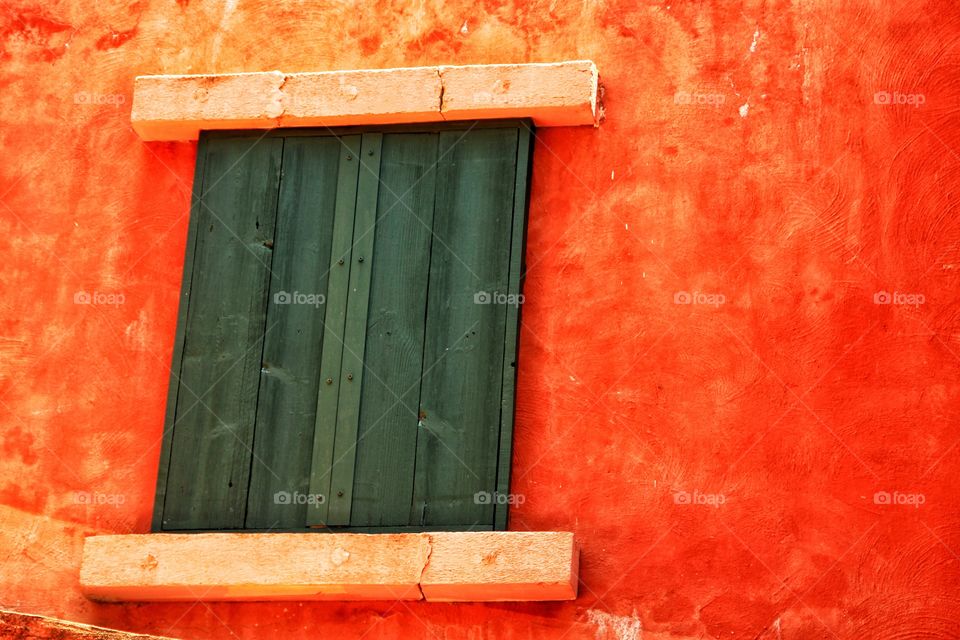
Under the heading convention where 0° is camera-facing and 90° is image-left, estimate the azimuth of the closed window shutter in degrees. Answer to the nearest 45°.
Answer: approximately 0°
